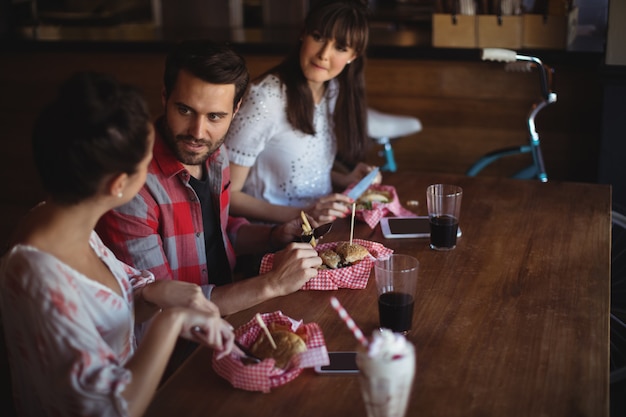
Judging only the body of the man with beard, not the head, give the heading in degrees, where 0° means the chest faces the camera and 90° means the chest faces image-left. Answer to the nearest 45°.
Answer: approximately 315°

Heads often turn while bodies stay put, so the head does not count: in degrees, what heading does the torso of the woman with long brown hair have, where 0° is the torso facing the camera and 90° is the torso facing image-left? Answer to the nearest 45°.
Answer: approximately 315°

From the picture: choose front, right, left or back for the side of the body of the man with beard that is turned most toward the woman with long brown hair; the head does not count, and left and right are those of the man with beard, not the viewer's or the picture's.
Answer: left

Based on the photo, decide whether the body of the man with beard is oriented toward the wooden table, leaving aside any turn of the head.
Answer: yes

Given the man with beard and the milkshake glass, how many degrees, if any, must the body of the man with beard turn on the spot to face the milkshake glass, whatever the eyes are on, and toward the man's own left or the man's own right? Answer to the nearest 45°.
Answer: approximately 45° to the man's own right

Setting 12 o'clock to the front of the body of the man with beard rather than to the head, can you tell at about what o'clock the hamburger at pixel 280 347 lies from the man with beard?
The hamburger is roughly at 1 o'clock from the man with beard.

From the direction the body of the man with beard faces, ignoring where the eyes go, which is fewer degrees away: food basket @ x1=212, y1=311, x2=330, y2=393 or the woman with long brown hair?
the food basket
